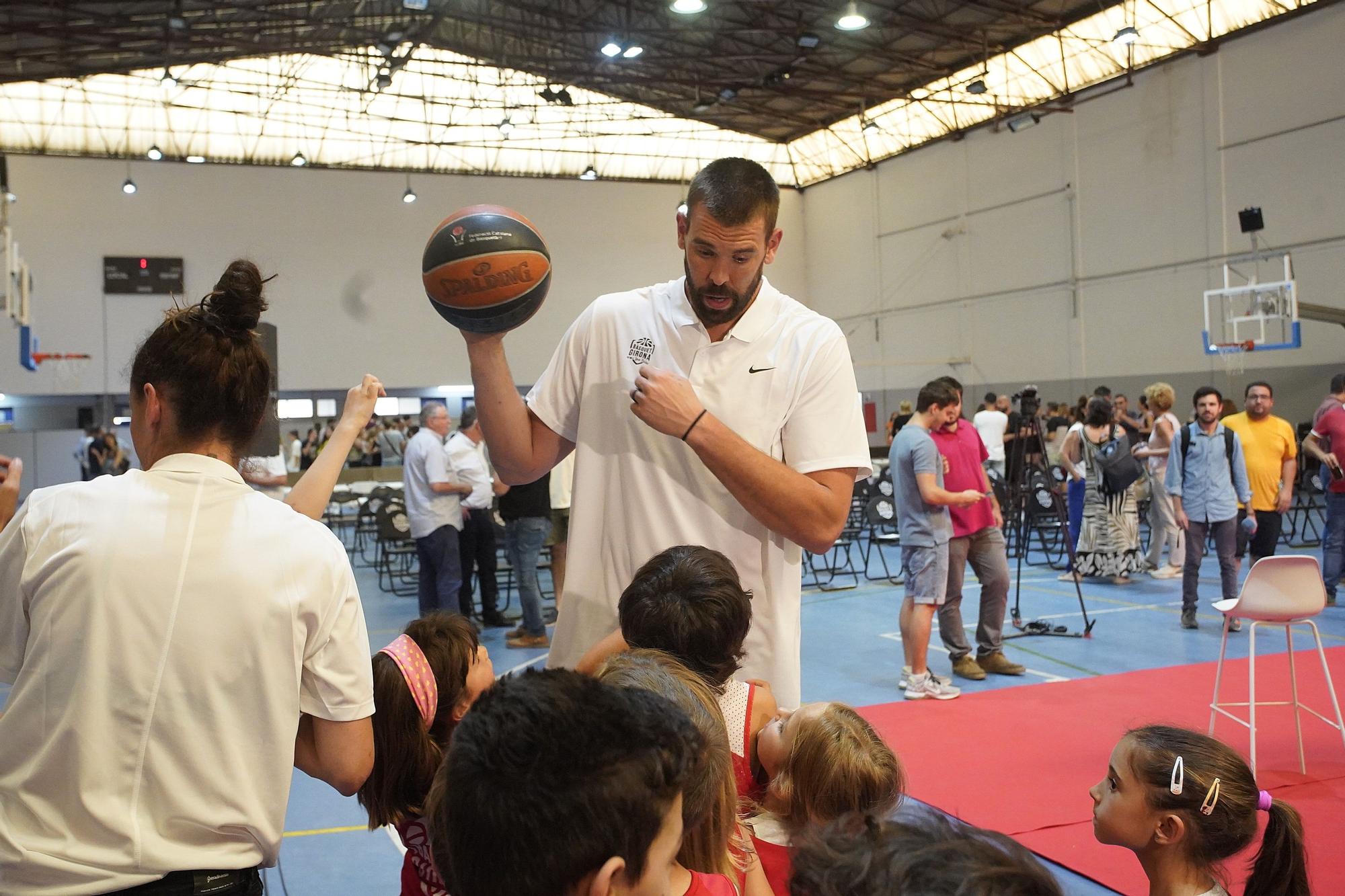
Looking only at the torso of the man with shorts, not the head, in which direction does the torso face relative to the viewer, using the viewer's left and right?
facing to the right of the viewer

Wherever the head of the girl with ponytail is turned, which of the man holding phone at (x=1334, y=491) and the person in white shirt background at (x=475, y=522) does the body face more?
the person in white shirt background

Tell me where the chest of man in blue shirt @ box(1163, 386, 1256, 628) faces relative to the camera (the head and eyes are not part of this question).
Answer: toward the camera

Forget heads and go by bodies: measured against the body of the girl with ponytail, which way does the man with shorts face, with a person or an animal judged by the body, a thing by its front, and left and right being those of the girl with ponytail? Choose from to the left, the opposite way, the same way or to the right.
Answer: the opposite way

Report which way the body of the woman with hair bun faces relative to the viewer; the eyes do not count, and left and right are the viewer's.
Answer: facing away from the viewer

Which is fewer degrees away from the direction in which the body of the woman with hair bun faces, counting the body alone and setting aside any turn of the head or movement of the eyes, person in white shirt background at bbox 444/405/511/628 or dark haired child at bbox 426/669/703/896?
the person in white shirt background

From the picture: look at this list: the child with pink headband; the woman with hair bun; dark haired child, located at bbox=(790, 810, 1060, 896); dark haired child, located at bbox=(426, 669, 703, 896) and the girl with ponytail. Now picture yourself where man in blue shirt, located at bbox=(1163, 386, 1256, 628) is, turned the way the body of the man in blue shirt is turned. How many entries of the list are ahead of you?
5

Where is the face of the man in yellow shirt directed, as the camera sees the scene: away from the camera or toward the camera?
toward the camera

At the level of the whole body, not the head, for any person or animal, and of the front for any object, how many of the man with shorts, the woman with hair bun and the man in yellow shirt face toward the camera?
1

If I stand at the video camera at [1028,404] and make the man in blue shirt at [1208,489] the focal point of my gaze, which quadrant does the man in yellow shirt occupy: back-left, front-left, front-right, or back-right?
front-left

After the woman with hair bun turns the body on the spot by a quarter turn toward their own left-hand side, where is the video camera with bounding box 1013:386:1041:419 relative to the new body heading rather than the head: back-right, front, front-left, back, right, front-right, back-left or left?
back-right

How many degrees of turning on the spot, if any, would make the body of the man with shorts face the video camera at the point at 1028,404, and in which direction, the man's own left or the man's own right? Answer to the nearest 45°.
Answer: approximately 90° to the man's own left

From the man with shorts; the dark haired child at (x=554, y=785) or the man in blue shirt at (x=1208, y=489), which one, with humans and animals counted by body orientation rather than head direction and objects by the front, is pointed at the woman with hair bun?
the man in blue shirt

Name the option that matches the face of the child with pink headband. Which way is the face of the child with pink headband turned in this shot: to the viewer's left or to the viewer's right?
to the viewer's right

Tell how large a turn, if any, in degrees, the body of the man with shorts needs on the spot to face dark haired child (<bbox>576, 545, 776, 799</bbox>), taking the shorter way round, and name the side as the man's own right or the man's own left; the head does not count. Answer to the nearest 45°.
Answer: approximately 90° to the man's own right

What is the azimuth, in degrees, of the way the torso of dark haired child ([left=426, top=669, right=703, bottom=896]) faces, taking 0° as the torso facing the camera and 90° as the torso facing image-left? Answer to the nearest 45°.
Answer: approximately 225°

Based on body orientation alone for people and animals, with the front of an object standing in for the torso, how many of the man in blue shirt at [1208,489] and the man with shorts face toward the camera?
1

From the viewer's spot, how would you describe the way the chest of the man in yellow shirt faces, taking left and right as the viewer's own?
facing the viewer

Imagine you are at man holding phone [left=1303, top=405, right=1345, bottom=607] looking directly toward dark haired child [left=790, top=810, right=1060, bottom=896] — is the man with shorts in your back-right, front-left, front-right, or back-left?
front-right

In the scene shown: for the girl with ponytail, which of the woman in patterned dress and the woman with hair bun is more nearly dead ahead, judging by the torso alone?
the woman with hair bun
